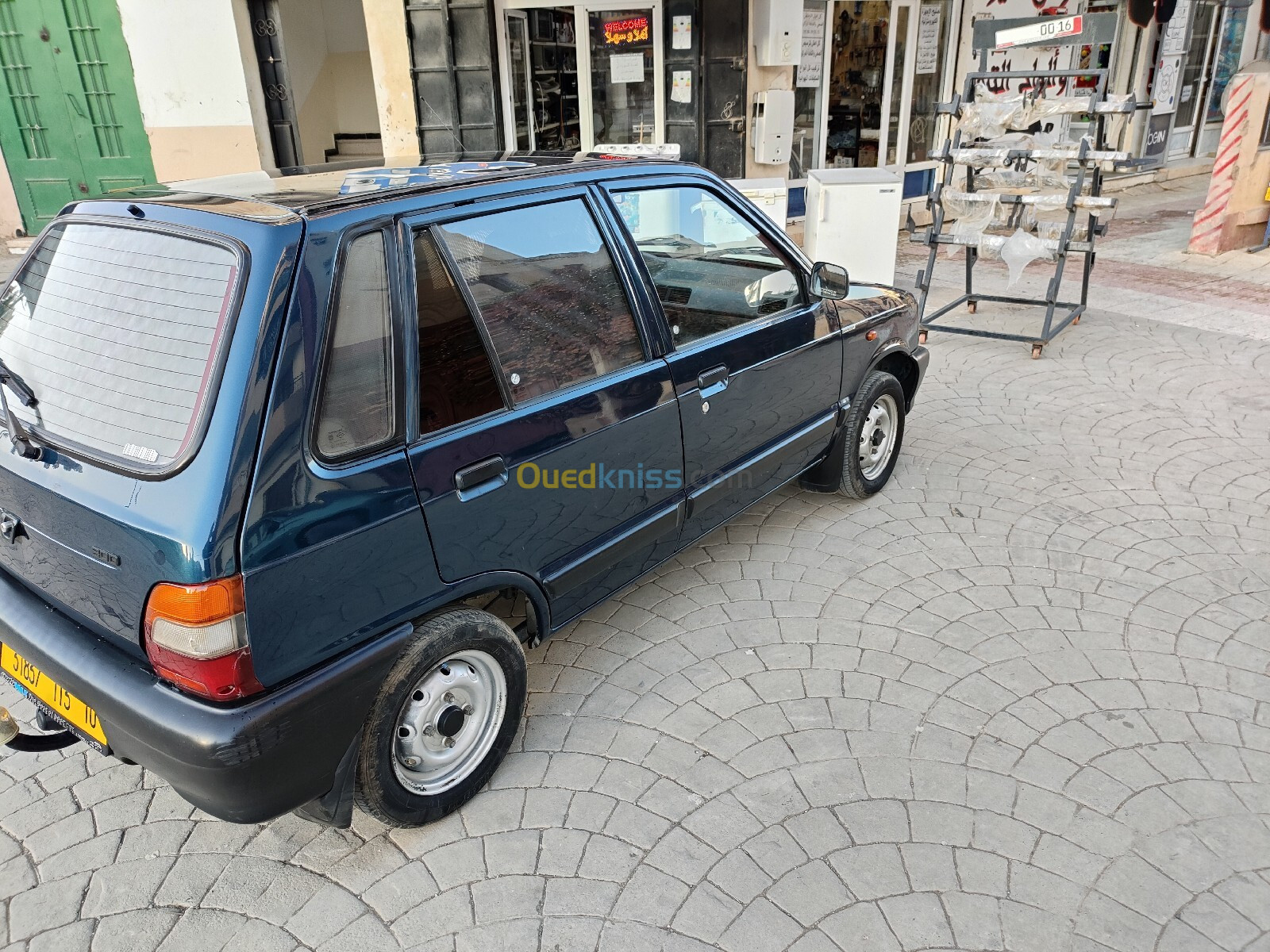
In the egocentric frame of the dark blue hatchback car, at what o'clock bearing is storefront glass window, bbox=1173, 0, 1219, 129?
The storefront glass window is roughly at 12 o'clock from the dark blue hatchback car.

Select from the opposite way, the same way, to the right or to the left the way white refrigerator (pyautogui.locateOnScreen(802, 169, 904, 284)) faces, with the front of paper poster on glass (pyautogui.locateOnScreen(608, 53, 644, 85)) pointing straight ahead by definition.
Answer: the same way

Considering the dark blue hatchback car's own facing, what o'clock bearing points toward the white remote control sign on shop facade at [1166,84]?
The white remote control sign on shop facade is roughly at 12 o'clock from the dark blue hatchback car.

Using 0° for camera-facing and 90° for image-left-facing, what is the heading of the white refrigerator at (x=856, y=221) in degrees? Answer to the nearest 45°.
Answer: approximately 0°

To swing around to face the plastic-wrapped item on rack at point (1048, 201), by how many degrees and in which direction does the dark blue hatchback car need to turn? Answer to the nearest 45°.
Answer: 0° — it already faces it

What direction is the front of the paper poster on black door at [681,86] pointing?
toward the camera

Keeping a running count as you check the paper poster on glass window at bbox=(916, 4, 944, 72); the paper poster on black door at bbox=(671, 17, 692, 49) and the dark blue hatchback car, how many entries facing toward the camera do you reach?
2

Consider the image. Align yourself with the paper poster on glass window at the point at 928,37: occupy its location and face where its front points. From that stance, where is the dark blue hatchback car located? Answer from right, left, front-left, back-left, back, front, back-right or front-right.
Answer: front

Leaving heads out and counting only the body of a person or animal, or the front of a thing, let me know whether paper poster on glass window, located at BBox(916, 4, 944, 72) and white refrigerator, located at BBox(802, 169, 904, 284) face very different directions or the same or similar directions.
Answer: same or similar directions

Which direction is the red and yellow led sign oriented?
toward the camera

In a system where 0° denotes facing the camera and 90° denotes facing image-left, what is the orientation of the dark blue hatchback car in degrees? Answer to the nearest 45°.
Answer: approximately 225°

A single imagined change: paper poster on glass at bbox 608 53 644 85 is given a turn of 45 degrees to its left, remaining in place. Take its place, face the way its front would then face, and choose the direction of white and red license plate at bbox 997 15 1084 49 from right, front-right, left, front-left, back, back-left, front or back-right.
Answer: front

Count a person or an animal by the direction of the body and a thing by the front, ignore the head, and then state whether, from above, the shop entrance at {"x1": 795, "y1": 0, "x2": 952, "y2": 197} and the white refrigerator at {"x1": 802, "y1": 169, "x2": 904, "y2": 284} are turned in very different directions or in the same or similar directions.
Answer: same or similar directions

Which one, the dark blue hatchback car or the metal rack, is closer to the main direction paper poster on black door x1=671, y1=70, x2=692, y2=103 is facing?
the dark blue hatchback car

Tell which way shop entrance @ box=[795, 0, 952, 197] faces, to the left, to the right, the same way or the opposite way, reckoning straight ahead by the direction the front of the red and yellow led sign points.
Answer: the same way

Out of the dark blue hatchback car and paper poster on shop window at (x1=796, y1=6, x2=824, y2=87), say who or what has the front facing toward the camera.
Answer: the paper poster on shop window

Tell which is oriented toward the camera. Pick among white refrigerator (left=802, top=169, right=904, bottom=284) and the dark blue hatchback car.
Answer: the white refrigerator

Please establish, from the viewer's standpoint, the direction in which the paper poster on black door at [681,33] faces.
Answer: facing the viewer

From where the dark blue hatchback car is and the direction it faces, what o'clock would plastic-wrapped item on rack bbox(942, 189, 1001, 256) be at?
The plastic-wrapped item on rack is roughly at 12 o'clock from the dark blue hatchback car.

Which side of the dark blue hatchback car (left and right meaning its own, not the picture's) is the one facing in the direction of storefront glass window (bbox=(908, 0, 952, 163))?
front

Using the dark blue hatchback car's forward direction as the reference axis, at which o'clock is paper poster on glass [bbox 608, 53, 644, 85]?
The paper poster on glass is roughly at 11 o'clock from the dark blue hatchback car.

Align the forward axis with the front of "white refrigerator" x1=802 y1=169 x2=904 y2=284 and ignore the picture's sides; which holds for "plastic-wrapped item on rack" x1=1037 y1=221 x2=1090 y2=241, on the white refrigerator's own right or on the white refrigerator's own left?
on the white refrigerator's own left
